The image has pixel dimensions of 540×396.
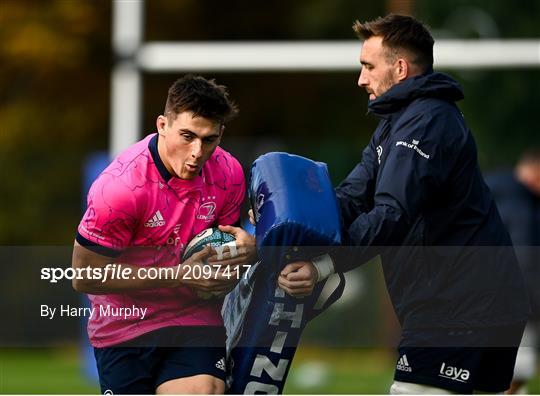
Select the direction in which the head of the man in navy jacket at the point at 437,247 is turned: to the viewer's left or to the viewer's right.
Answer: to the viewer's left

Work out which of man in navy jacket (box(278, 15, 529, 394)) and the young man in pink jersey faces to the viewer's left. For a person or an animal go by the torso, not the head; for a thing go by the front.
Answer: the man in navy jacket

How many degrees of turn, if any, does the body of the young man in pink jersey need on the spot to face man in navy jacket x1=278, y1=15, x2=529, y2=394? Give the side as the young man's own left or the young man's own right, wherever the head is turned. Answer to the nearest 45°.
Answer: approximately 45° to the young man's own left

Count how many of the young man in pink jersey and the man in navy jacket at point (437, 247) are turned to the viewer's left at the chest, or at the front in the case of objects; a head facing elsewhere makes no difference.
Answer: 1

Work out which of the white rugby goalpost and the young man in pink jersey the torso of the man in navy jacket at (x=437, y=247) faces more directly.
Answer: the young man in pink jersey

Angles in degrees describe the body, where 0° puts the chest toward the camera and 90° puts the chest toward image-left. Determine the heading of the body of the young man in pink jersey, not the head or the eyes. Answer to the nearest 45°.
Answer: approximately 315°

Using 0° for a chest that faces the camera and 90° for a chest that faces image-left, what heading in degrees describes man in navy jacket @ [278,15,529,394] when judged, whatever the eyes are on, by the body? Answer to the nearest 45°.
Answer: approximately 90°
